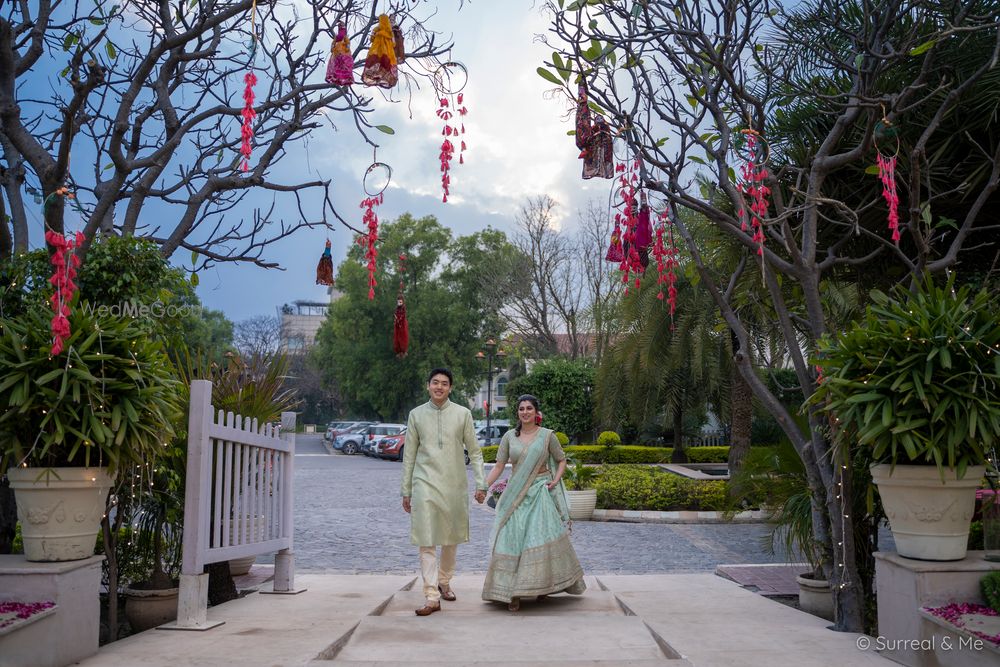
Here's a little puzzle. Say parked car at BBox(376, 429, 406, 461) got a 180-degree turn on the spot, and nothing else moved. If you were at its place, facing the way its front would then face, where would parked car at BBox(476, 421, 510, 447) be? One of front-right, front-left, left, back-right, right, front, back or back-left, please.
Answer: front

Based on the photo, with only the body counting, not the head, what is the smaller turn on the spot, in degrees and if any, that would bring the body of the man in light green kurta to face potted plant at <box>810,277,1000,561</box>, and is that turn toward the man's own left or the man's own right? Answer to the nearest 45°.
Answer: approximately 45° to the man's own left

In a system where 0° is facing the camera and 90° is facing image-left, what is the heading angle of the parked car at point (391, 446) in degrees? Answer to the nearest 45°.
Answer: approximately 45°

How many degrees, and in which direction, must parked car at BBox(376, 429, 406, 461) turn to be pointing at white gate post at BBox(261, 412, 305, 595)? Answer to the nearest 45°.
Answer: approximately 45° to its left
